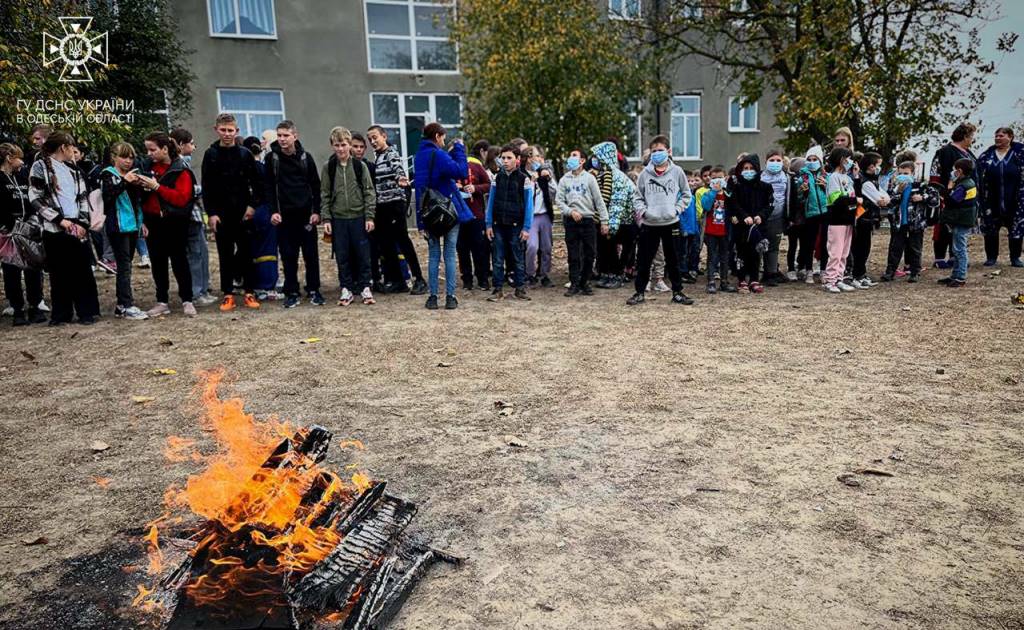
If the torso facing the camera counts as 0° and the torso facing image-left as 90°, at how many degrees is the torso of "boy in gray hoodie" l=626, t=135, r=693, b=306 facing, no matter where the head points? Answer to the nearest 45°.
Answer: approximately 0°

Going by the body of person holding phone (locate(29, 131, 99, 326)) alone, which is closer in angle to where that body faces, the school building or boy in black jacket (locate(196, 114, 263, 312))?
the boy in black jacket

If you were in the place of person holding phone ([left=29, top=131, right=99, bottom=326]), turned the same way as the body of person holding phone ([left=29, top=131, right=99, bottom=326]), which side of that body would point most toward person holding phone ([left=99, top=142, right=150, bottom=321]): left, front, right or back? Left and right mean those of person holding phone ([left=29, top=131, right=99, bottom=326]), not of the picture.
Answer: left

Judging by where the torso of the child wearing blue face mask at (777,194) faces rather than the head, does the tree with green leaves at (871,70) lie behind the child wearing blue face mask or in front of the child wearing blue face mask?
behind

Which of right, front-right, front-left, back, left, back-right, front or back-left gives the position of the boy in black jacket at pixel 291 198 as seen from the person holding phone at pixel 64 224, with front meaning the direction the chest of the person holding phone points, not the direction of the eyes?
front-left

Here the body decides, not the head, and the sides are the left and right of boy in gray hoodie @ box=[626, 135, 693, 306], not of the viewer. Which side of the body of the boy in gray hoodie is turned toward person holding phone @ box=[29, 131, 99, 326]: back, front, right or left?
right

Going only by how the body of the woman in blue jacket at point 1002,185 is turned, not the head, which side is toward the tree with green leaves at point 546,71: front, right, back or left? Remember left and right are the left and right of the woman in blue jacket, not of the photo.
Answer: right

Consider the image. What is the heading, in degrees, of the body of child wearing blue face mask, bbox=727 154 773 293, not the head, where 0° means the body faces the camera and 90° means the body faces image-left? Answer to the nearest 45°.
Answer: approximately 0°

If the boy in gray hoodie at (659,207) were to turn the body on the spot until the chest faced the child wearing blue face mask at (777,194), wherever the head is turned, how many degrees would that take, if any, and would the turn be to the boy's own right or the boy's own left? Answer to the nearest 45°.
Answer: approximately 135° to the boy's own left

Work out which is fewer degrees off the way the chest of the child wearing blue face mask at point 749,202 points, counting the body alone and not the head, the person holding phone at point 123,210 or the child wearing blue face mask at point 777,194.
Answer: the person holding phone
